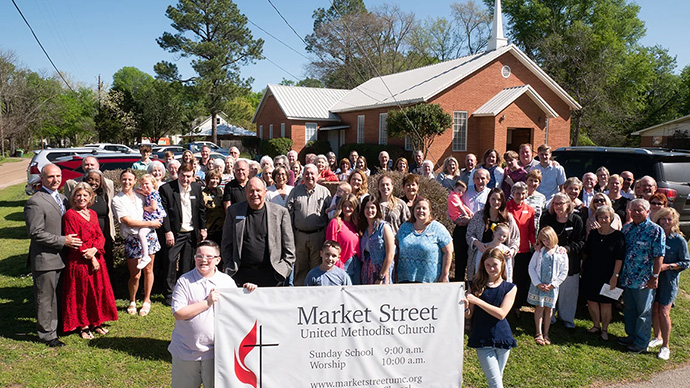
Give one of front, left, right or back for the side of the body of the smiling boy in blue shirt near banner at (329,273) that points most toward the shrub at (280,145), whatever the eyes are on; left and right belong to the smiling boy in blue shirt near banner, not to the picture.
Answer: back

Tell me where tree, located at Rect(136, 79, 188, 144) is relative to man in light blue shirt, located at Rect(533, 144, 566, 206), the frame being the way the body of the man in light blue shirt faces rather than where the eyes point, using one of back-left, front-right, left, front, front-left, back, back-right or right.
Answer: back-right

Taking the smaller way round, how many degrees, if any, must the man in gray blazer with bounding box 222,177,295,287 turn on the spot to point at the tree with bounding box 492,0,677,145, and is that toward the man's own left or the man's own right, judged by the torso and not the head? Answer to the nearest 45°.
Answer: approximately 135° to the man's own left

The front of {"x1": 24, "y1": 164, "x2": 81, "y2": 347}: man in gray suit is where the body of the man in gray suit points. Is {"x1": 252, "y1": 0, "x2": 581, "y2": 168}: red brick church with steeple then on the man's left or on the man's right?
on the man's left

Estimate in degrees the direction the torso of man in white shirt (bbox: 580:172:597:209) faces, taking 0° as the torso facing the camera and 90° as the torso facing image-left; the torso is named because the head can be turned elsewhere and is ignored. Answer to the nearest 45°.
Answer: approximately 0°

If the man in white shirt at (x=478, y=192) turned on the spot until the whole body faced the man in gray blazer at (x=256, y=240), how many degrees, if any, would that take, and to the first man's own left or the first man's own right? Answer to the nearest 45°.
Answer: approximately 45° to the first man's own right

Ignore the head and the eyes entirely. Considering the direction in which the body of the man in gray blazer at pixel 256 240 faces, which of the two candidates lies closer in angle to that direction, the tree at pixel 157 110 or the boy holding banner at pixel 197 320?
the boy holding banner

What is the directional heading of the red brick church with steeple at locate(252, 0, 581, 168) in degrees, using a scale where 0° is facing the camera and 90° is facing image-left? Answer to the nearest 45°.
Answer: approximately 315°
